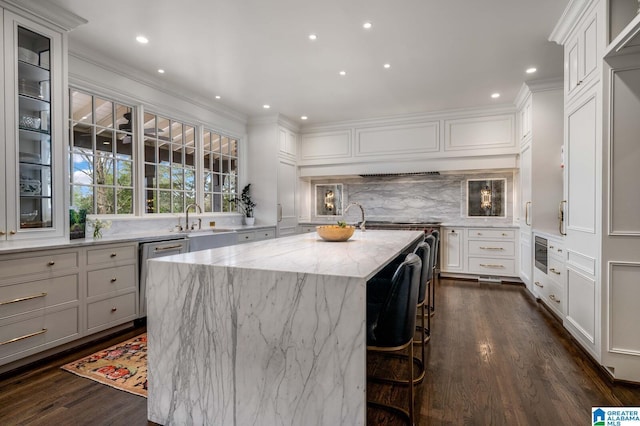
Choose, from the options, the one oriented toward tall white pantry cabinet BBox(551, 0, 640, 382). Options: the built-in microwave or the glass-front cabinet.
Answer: the glass-front cabinet

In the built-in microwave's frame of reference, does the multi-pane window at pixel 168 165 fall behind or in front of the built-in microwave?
in front

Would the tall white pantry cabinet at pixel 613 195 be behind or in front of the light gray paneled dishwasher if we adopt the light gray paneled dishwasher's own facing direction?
in front

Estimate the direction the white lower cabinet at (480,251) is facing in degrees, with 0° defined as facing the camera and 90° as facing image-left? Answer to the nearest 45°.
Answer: approximately 0°

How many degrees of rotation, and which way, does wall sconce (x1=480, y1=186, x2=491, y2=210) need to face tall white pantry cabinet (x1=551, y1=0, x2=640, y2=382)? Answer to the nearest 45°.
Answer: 0° — it already faces it

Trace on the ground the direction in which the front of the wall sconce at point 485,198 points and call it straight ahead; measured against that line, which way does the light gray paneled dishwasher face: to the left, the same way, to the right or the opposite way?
to the left

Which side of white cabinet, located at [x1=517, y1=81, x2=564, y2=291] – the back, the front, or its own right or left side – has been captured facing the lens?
left

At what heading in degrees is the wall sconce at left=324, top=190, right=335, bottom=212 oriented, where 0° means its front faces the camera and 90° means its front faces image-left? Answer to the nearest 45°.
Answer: approximately 0°

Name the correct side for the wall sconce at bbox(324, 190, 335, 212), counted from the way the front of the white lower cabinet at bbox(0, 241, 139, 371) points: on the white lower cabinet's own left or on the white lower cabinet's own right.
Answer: on the white lower cabinet's own left

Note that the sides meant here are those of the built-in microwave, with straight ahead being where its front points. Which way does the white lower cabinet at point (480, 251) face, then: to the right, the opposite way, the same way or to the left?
to the left

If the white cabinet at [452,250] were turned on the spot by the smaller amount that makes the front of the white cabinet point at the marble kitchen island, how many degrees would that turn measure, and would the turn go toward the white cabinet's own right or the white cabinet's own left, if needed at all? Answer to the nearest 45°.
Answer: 0° — it already faces it

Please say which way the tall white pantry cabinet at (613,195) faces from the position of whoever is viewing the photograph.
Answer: facing to the left of the viewer

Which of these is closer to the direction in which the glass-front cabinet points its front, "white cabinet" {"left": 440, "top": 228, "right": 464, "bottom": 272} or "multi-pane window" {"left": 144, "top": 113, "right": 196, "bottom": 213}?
the white cabinet
